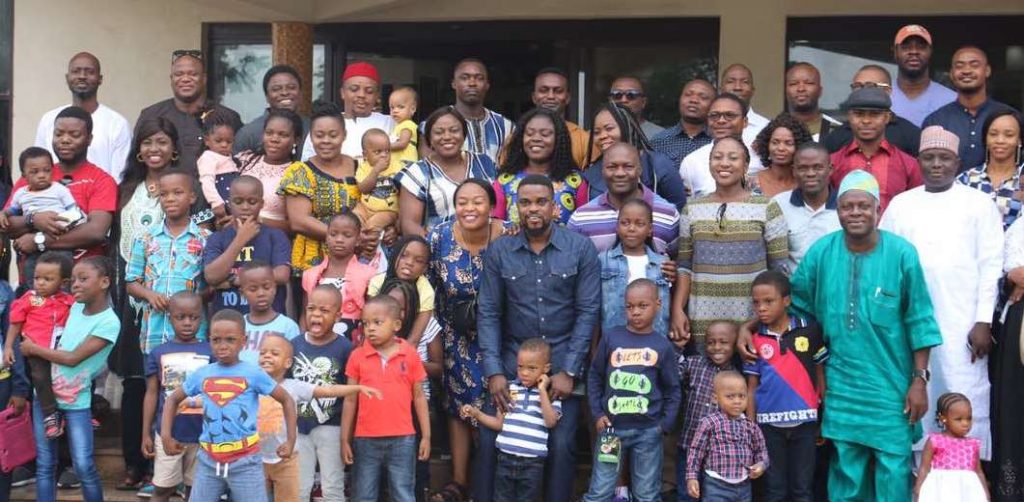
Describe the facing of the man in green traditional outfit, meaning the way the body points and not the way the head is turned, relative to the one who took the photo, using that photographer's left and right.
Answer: facing the viewer

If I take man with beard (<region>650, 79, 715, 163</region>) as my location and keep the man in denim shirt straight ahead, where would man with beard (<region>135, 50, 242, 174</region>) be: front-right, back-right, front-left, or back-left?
front-right

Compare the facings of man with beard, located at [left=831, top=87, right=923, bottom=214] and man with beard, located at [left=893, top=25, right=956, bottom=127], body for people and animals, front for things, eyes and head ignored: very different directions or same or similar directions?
same or similar directions

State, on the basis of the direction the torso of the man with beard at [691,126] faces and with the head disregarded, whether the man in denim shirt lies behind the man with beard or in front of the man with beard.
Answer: in front

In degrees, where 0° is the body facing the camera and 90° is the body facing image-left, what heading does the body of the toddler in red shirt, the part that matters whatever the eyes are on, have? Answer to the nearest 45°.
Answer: approximately 0°

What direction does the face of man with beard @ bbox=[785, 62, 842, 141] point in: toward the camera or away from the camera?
toward the camera

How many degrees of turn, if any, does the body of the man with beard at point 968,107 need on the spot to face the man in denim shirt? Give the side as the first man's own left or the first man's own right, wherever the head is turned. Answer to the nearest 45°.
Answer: approximately 45° to the first man's own right

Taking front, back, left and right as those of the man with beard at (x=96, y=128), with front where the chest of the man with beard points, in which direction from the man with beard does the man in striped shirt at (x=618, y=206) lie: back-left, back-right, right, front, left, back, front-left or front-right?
front-left

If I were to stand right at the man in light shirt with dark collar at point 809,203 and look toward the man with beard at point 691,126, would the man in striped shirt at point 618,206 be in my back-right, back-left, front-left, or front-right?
front-left

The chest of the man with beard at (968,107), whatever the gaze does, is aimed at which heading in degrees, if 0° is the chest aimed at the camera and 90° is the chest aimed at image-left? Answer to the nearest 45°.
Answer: approximately 0°

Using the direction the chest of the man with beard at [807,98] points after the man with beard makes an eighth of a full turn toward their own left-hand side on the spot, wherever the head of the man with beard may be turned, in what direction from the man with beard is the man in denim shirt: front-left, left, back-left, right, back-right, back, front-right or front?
right

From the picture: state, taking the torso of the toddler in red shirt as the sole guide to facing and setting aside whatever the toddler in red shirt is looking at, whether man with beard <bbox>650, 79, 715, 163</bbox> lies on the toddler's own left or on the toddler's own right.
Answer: on the toddler's own left

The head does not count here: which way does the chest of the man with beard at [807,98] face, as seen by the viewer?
toward the camera
